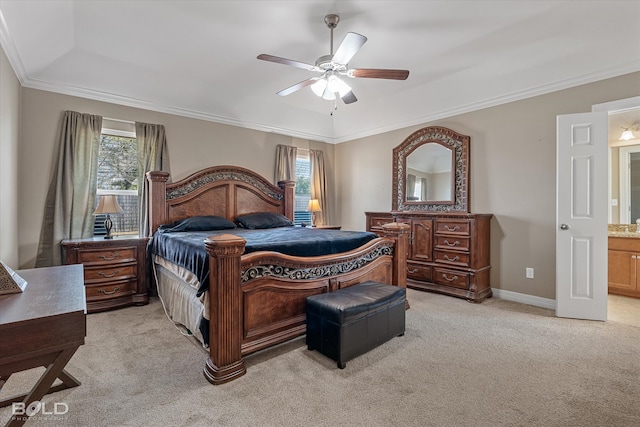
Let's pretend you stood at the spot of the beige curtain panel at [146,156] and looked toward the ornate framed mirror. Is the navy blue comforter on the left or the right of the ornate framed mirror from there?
right

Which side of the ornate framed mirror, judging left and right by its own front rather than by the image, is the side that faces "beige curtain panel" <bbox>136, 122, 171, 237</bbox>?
front

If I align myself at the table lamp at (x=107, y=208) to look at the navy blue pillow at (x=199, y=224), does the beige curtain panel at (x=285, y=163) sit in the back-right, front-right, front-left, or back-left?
front-left

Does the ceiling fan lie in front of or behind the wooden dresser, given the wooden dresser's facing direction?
in front

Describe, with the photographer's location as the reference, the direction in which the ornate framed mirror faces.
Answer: facing the viewer and to the left of the viewer

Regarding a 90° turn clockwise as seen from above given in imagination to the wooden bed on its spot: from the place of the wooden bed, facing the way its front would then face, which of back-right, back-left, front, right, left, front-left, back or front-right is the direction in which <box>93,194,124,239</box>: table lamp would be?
right

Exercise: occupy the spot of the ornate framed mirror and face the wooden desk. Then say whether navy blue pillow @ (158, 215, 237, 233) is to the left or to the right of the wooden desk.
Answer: right

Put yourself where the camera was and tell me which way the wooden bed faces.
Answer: facing the viewer and to the right of the viewer

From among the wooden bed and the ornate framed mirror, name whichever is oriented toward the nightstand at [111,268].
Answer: the ornate framed mirror

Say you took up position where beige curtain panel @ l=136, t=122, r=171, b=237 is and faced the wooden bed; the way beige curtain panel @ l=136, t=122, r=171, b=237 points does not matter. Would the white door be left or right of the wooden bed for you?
left

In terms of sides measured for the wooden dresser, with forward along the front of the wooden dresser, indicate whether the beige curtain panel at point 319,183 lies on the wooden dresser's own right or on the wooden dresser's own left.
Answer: on the wooden dresser's own right

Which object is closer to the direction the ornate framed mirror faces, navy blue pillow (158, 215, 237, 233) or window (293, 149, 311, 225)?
the navy blue pillow

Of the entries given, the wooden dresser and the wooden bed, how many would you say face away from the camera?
0

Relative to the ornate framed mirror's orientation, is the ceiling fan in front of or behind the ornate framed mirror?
in front

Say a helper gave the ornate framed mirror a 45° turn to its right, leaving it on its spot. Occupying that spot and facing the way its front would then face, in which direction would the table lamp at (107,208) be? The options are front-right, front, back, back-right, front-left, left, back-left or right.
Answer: front-left
